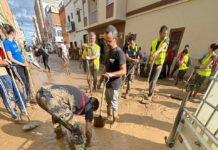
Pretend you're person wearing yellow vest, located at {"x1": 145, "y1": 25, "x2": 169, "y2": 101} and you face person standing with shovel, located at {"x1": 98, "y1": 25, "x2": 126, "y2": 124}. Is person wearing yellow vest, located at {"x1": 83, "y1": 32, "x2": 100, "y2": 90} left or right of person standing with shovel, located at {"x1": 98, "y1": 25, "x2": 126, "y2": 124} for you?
right

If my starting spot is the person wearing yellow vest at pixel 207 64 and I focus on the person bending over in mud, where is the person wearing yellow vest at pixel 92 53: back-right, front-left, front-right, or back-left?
front-right

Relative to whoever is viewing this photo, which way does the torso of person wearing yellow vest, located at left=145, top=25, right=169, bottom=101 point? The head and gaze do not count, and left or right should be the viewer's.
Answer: facing the viewer and to the left of the viewer

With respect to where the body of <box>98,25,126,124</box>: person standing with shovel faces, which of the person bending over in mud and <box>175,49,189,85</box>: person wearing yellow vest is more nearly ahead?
the person bending over in mud

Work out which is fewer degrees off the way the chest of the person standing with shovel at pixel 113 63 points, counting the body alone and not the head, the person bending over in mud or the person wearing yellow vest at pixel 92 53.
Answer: the person bending over in mud

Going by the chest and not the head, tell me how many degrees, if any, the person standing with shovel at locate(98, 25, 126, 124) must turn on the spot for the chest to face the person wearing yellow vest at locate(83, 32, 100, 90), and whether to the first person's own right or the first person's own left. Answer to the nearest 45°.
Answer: approximately 90° to the first person's own right

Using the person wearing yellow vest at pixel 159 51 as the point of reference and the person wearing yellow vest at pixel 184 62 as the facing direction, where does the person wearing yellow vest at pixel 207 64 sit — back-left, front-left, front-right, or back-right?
front-right

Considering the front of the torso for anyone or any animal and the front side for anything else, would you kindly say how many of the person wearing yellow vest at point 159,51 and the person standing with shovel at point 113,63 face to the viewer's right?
0

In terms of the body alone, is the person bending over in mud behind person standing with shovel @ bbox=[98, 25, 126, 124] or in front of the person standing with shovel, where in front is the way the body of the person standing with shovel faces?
in front

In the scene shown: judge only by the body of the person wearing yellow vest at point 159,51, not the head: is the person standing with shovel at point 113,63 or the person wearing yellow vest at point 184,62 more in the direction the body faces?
the person standing with shovel

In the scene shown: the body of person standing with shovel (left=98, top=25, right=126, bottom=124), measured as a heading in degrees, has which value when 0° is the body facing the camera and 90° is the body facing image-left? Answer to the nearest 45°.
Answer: approximately 45°

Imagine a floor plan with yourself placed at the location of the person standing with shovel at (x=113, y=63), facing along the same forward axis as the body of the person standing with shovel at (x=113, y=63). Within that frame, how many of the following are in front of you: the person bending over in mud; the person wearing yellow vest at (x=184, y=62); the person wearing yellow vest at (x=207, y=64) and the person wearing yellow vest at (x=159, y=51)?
1

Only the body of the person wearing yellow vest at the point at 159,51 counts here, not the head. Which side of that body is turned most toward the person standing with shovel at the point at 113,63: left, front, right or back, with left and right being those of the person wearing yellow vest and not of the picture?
front

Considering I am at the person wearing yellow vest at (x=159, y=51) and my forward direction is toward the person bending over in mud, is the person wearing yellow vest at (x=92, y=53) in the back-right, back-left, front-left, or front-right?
front-right

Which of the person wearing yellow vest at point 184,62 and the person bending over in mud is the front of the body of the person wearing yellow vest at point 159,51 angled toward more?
the person bending over in mud

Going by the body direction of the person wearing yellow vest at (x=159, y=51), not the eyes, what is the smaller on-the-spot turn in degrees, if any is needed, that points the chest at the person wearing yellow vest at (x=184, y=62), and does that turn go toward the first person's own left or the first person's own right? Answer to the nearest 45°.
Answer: approximately 180°

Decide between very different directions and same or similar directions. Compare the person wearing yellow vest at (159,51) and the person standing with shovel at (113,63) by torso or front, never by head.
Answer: same or similar directions

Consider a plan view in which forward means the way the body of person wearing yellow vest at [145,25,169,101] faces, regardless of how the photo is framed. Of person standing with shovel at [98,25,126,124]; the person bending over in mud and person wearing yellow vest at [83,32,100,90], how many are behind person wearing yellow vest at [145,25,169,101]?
0

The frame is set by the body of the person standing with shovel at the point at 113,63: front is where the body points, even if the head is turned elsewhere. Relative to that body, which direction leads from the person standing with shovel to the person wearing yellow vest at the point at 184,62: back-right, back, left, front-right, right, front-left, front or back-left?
back
